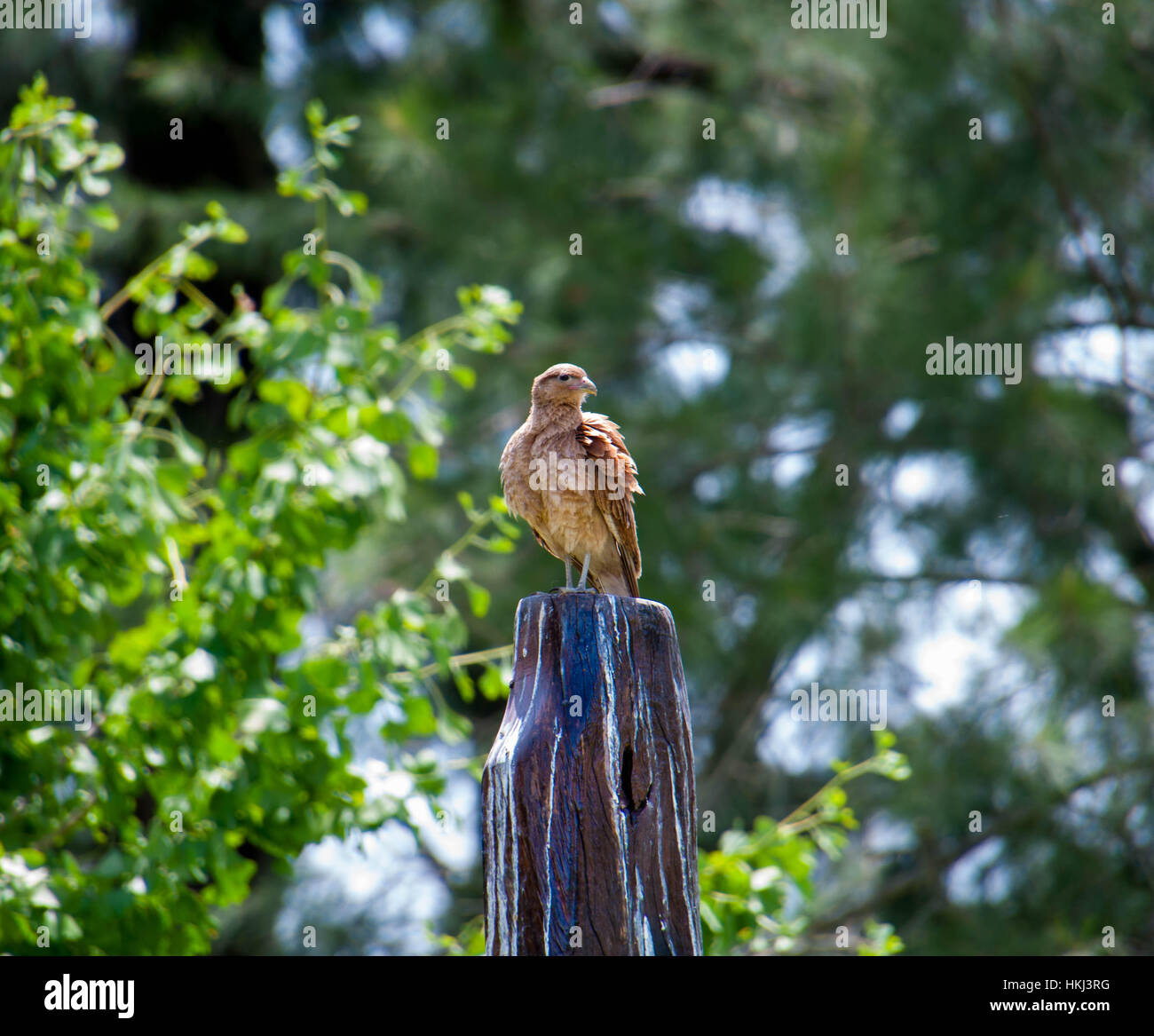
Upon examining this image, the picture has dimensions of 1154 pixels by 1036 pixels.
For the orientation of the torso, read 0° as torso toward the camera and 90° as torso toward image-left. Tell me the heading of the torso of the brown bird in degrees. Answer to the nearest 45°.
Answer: approximately 45°
